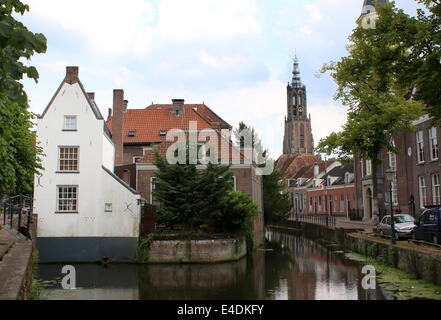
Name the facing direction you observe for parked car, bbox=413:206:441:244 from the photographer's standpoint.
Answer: facing the viewer and to the left of the viewer

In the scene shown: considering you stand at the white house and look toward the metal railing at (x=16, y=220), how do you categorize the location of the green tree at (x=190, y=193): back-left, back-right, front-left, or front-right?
back-left

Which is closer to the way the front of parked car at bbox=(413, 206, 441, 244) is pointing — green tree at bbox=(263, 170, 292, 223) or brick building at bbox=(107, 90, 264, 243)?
the brick building

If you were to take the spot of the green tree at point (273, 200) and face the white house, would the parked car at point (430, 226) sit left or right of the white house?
left

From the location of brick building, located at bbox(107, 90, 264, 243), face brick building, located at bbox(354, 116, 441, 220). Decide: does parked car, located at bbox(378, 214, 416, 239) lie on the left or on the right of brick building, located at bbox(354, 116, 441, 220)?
right

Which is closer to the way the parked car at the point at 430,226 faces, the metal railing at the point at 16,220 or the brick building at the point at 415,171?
the metal railing

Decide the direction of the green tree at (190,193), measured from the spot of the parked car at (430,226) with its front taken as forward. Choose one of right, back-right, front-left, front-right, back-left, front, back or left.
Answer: front-left

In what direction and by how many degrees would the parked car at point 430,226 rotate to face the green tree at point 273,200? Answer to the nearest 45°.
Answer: approximately 90° to its right

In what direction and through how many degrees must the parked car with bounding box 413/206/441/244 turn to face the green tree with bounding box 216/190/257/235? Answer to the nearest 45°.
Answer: approximately 45° to its right

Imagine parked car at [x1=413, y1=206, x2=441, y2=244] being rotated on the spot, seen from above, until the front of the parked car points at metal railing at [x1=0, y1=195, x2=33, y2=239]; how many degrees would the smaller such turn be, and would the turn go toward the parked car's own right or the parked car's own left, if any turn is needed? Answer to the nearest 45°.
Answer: approximately 45° to the parked car's own right

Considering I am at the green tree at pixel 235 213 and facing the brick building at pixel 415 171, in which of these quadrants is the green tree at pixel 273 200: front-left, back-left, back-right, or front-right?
front-left

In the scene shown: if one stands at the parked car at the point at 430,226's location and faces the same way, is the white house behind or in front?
in front
